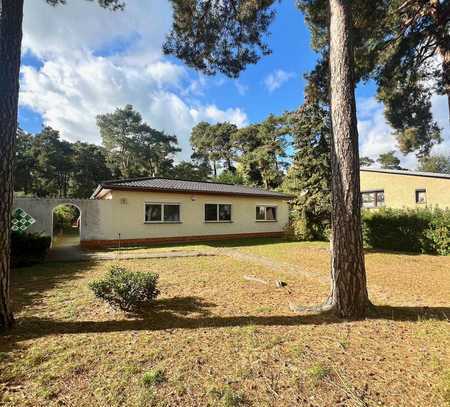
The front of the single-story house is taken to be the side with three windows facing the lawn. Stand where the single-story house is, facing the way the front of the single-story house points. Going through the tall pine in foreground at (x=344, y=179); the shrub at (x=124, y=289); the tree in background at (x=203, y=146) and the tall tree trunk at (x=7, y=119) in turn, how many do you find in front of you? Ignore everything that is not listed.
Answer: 3

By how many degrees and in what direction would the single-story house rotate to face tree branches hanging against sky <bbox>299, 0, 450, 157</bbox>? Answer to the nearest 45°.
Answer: approximately 45° to its left

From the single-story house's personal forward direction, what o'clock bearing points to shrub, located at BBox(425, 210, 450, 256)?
The shrub is roughly at 10 o'clock from the single-story house.

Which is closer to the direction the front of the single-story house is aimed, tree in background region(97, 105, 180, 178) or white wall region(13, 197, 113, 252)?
the white wall

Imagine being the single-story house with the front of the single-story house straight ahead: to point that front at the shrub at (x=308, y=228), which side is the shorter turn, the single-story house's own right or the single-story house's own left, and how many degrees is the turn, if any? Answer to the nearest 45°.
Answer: approximately 90° to the single-story house's own left

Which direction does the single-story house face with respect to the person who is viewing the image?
facing the viewer

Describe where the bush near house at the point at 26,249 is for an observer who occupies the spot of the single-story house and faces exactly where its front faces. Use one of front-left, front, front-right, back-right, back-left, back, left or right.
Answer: front-right

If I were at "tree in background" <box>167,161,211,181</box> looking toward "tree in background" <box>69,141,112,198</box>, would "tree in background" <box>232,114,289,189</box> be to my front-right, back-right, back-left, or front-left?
back-left

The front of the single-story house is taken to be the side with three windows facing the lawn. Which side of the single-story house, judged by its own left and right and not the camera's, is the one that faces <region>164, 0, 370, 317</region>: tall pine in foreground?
front

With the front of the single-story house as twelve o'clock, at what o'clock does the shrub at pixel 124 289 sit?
The shrub is roughly at 12 o'clock from the single-story house.

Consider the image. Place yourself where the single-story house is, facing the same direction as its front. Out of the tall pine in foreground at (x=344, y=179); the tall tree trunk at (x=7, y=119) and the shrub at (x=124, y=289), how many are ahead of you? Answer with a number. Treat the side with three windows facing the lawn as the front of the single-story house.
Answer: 3

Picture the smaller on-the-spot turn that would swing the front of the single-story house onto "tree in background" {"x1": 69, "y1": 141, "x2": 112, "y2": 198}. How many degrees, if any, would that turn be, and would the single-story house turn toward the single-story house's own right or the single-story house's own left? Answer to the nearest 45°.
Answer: approximately 135° to the single-story house's own right

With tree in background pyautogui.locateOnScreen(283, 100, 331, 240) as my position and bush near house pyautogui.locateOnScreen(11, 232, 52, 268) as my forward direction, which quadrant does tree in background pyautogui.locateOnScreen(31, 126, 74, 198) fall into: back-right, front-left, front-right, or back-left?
front-right

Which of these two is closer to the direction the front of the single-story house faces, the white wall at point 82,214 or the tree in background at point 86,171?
the white wall

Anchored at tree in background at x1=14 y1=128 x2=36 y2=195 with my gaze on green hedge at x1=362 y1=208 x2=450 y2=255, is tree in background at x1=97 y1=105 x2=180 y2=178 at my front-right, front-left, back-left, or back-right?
front-left

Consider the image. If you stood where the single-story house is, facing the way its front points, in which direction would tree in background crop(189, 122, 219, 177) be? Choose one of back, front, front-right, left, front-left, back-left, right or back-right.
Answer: back
